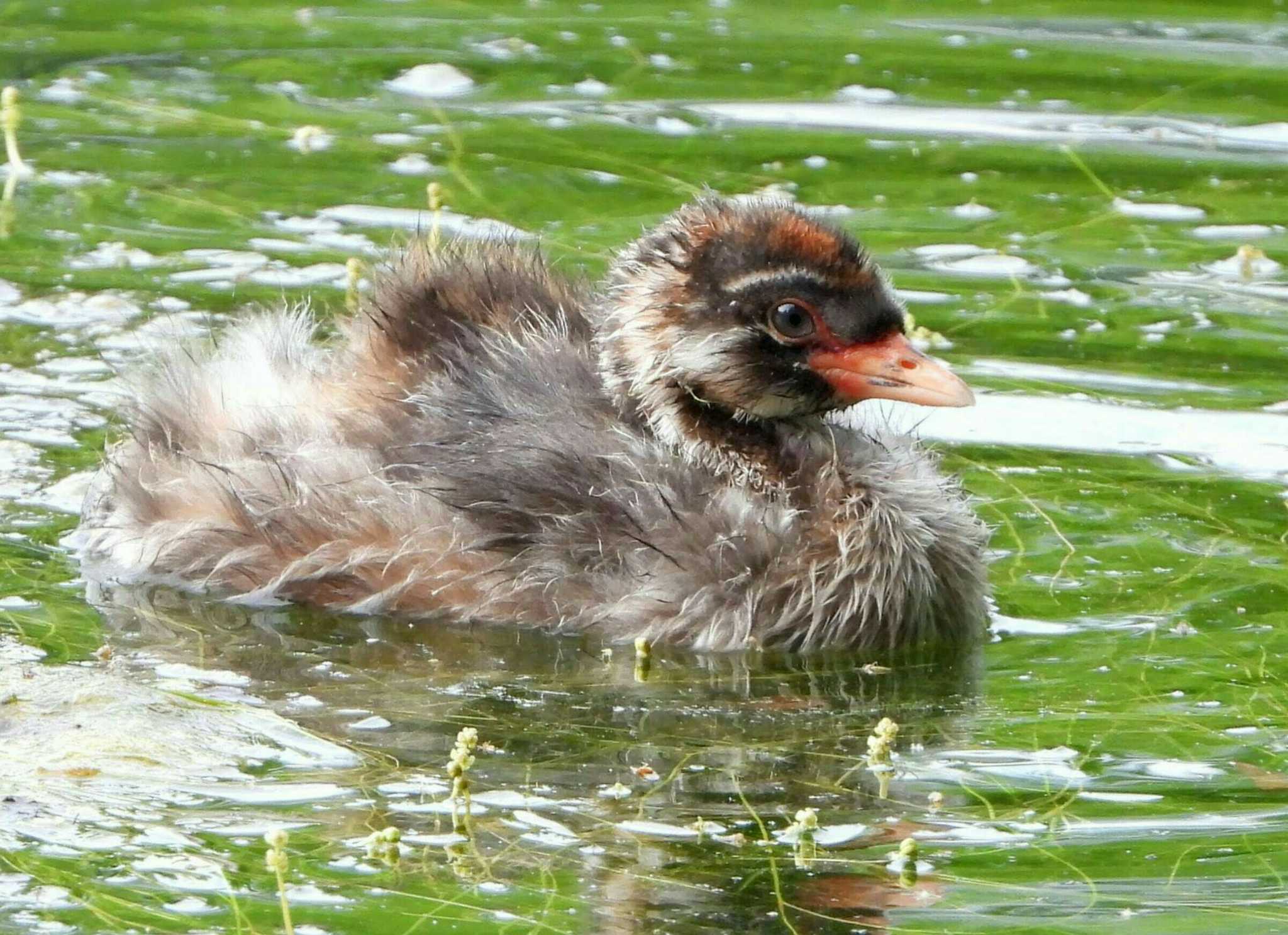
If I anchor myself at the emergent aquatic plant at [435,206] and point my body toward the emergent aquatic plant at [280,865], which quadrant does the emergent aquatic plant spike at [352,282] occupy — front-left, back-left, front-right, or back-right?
front-right

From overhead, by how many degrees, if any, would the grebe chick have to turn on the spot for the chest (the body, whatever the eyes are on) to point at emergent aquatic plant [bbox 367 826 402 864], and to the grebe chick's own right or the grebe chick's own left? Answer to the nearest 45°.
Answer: approximately 90° to the grebe chick's own right

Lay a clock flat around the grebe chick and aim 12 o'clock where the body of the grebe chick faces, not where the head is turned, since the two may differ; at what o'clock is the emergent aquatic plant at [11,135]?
The emergent aquatic plant is roughly at 8 o'clock from the grebe chick.

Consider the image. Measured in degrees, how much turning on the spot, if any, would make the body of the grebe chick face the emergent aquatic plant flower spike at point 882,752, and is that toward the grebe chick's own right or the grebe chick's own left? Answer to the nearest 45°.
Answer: approximately 45° to the grebe chick's own right

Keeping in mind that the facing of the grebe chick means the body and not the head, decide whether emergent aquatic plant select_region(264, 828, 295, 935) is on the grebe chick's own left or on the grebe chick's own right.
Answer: on the grebe chick's own right

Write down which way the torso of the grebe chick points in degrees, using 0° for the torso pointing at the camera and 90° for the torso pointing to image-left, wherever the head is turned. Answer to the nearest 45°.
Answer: approximately 270°

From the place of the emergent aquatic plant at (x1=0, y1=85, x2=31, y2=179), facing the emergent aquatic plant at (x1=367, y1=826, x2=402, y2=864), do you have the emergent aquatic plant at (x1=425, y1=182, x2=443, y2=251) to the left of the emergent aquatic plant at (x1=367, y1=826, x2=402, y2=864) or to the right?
left

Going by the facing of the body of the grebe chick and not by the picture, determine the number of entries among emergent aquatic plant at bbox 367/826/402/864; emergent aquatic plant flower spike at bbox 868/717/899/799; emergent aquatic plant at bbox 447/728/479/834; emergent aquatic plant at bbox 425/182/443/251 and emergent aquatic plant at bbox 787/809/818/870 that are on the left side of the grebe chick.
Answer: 1

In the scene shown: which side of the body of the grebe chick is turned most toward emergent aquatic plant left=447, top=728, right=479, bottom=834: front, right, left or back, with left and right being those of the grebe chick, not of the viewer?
right

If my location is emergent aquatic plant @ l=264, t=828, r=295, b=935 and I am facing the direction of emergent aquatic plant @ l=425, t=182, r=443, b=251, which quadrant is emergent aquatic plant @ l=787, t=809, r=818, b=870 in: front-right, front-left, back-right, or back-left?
front-right

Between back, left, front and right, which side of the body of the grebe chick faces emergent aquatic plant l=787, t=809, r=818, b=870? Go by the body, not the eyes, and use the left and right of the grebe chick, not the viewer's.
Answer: right

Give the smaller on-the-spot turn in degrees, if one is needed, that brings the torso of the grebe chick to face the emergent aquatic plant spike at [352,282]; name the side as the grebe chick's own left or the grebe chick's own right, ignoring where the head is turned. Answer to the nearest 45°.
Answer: approximately 135° to the grebe chick's own left
